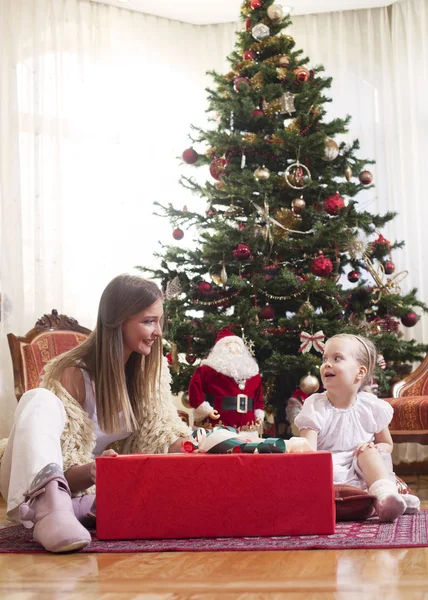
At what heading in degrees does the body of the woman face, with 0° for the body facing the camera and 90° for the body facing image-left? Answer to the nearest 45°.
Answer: approximately 315°

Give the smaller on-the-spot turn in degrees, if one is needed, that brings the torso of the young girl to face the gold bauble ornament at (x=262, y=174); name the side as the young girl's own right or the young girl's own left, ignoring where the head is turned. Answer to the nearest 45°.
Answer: approximately 180°

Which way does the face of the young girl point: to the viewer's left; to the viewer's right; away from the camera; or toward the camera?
to the viewer's left

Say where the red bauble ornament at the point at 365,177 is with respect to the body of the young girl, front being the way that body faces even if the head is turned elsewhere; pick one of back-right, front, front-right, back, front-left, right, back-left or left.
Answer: back

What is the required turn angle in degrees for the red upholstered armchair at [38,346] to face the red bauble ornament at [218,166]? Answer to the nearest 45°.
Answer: approximately 45° to its left

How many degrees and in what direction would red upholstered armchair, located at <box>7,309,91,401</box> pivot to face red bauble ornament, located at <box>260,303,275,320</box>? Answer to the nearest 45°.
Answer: approximately 45° to its left

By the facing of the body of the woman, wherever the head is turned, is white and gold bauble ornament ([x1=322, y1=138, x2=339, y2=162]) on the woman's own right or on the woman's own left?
on the woman's own left
